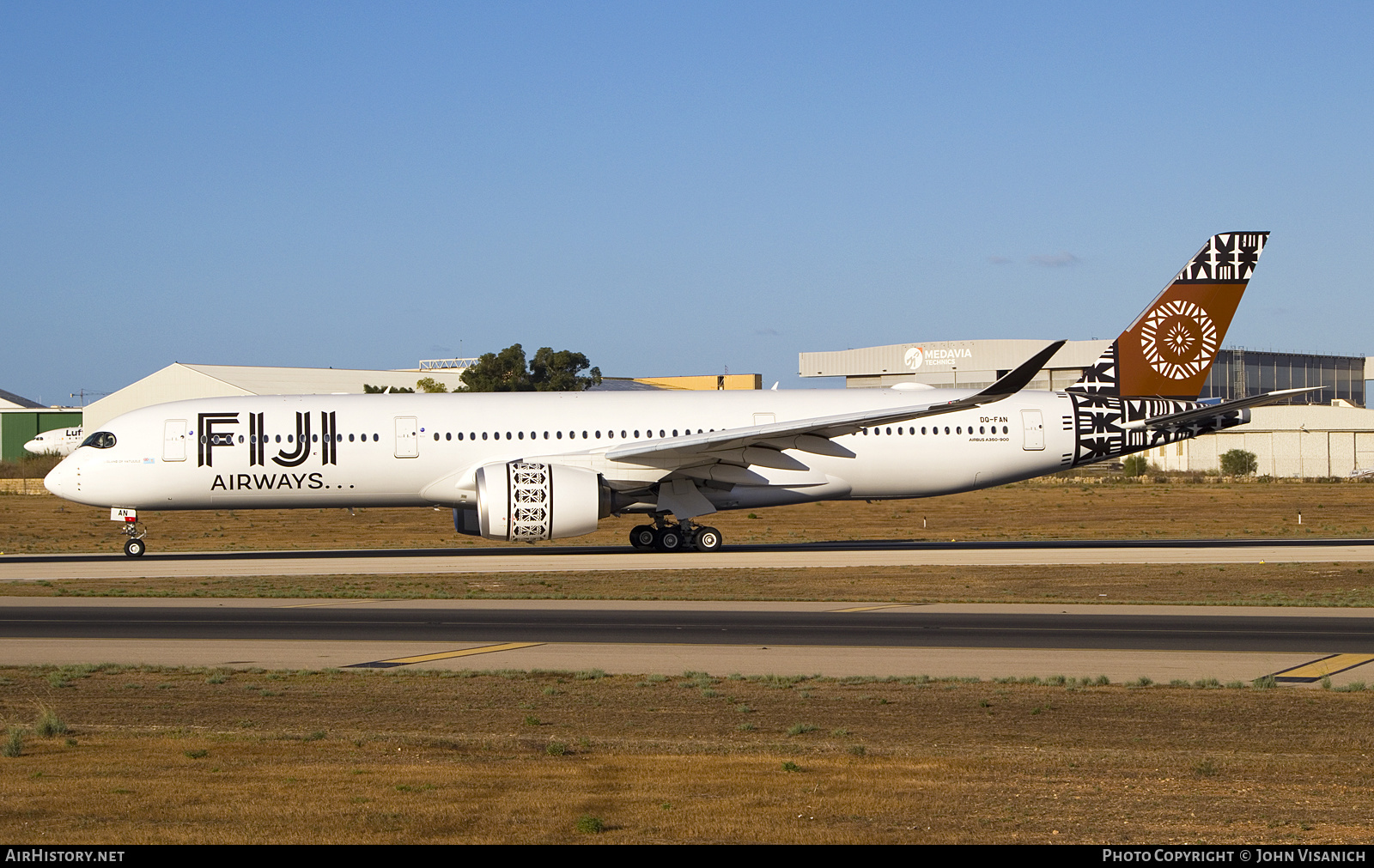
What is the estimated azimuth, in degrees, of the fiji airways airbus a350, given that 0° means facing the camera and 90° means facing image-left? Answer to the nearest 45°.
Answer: approximately 90°
